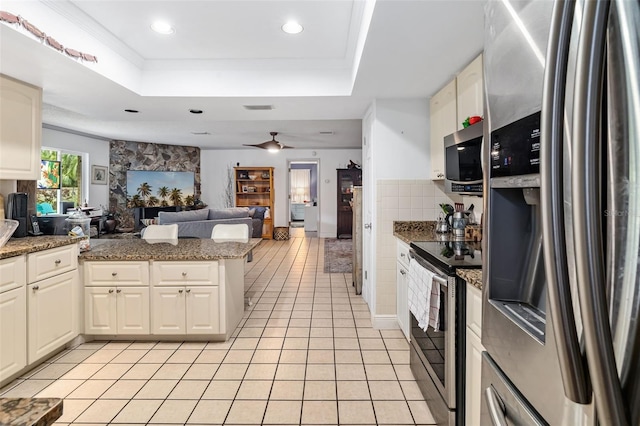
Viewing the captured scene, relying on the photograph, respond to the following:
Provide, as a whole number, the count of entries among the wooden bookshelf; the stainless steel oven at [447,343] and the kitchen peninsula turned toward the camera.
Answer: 2

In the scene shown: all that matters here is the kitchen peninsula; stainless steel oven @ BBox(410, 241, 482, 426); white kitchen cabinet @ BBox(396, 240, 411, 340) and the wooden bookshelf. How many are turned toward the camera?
2

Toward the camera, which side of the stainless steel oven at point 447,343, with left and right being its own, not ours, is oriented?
left

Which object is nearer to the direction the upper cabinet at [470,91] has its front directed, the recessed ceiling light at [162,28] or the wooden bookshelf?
the recessed ceiling light

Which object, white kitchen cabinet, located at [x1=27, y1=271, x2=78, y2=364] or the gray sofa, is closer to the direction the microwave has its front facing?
the white kitchen cabinet

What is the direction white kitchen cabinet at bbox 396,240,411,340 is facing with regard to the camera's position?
facing to the left of the viewer

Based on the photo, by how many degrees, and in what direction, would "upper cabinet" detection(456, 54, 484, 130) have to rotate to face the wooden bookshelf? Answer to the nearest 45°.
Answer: approximately 90° to its right

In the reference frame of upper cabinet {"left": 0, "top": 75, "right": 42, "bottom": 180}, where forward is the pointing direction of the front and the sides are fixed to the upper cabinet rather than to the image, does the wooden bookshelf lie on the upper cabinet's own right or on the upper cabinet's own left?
on the upper cabinet's own left

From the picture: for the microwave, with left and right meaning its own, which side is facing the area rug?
right

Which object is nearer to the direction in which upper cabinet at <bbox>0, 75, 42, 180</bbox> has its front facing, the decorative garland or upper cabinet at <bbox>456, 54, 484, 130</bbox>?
the upper cabinet

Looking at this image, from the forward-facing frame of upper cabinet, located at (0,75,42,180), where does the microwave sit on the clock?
The microwave is roughly at 12 o'clock from the upper cabinet.

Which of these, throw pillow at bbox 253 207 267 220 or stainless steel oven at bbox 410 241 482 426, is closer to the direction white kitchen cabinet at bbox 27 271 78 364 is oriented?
the stainless steel oven
